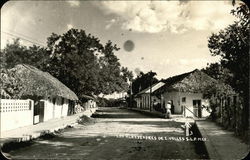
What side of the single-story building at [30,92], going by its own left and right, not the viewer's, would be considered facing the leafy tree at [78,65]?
left

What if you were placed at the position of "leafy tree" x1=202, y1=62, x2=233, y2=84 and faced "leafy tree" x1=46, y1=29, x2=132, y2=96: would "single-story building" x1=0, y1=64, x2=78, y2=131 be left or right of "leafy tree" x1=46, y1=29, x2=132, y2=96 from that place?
left

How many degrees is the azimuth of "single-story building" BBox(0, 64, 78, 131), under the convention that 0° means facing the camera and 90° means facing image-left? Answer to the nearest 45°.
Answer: approximately 315°

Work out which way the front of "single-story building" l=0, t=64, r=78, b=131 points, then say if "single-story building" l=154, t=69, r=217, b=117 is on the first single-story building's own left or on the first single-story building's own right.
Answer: on the first single-story building's own left
